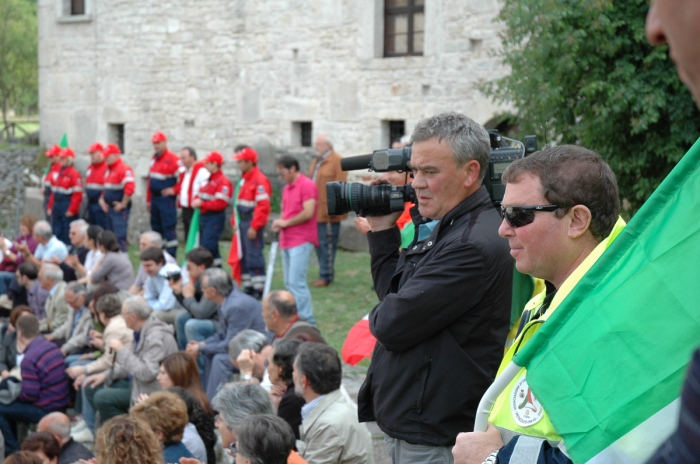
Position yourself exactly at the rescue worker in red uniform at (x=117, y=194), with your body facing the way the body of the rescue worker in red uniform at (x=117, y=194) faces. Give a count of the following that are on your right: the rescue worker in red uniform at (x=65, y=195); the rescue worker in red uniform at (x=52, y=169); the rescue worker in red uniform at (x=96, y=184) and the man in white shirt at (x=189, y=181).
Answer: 3

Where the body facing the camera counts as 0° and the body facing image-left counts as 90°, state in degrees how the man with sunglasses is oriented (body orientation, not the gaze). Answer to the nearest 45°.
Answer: approximately 90°

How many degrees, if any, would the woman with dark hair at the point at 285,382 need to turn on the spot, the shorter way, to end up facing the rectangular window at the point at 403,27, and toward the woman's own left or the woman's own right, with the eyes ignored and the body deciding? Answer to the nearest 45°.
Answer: approximately 90° to the woman's own right

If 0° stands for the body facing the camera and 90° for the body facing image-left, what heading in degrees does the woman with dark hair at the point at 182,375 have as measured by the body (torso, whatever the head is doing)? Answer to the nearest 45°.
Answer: approximately 90°

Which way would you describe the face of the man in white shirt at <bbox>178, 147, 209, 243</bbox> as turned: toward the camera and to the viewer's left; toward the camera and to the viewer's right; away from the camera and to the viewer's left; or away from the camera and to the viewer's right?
toward the camera and to the viewer's left

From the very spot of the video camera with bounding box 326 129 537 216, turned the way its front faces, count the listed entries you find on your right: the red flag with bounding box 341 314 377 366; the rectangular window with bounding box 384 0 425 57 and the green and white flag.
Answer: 2

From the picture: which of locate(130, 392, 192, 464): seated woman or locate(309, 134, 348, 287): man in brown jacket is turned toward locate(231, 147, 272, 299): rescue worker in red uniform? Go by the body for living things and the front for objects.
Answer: the man in brown jacket

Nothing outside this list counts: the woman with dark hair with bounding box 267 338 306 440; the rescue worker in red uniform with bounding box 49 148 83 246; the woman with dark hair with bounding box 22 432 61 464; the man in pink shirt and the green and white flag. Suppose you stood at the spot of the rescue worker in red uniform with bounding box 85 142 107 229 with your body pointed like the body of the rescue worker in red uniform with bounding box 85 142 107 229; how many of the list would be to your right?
1

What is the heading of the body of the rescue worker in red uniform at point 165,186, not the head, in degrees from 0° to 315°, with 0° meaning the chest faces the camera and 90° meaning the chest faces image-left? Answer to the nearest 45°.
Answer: approximately 45°

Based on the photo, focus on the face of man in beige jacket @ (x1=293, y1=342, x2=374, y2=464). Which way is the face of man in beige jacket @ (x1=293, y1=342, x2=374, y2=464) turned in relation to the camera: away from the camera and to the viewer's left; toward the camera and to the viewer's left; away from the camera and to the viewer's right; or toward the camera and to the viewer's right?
away from the camera and to the viewer's left

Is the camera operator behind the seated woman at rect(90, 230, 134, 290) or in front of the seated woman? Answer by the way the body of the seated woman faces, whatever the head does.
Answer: behind

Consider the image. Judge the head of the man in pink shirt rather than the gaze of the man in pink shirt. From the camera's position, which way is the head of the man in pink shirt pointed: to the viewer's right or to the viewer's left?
to the viewer's left

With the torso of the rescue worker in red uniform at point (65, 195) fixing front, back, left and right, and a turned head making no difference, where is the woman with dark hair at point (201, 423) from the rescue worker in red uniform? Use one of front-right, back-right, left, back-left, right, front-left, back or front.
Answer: front-left
